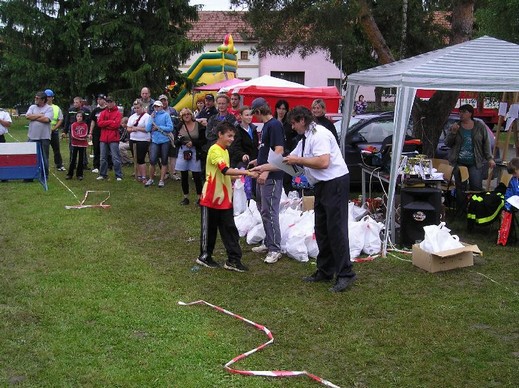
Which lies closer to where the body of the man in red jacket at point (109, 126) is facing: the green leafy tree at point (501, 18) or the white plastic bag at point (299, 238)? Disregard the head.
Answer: the white plastic bag

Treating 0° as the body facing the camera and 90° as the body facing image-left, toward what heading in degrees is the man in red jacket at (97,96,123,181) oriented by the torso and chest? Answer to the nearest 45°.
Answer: approximately 0°

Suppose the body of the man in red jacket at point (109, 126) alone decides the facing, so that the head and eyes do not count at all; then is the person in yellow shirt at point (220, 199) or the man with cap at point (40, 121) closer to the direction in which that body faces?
the person in yellow shirt

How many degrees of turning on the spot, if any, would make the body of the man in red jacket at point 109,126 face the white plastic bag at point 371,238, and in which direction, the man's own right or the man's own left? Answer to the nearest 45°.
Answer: approximately 45° to the man's own left

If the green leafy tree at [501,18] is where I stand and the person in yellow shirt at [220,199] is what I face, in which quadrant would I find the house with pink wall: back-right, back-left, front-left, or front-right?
back-right

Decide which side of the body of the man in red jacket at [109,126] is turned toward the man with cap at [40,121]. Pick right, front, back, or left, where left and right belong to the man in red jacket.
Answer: right

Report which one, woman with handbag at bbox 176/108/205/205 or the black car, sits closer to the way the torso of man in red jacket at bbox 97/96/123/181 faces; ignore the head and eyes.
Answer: the woman with handbag

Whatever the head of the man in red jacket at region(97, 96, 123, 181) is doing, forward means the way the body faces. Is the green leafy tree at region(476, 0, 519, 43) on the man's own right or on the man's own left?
on the man's own left

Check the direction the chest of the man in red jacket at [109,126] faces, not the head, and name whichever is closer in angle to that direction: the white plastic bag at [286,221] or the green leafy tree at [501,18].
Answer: the white plastic bag

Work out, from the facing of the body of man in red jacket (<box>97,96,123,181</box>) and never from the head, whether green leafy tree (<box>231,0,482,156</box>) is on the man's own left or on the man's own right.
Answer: on the man's own left

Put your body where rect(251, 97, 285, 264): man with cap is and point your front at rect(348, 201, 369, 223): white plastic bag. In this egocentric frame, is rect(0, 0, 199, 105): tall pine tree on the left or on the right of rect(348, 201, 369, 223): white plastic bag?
left

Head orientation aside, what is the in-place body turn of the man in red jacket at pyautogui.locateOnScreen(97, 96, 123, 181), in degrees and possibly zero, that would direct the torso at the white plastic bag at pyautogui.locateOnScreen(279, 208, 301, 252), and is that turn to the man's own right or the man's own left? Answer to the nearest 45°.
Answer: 0° — they already face it

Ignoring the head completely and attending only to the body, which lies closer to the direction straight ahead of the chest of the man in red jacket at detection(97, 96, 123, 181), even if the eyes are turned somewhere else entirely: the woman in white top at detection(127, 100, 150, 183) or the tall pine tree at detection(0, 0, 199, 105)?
the woman in white top

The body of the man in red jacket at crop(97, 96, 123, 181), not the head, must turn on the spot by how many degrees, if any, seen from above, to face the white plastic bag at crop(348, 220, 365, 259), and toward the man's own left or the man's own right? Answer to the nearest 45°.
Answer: approximately 45° to the man's own left

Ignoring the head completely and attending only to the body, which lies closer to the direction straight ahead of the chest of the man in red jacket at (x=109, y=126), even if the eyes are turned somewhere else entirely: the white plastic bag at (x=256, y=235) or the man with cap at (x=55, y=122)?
the white plastic bag
